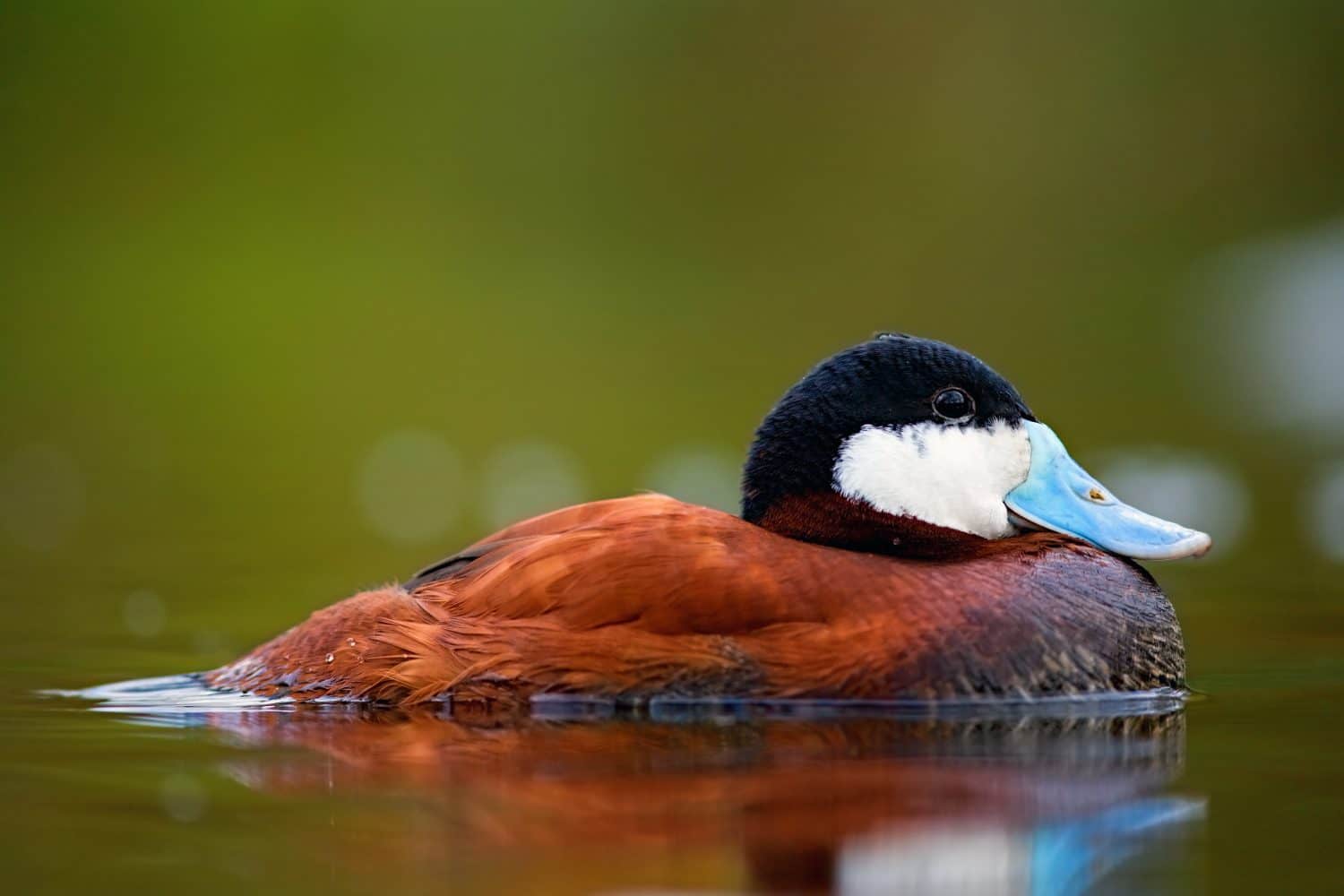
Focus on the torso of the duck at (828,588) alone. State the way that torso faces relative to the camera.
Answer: to the viewer's right
